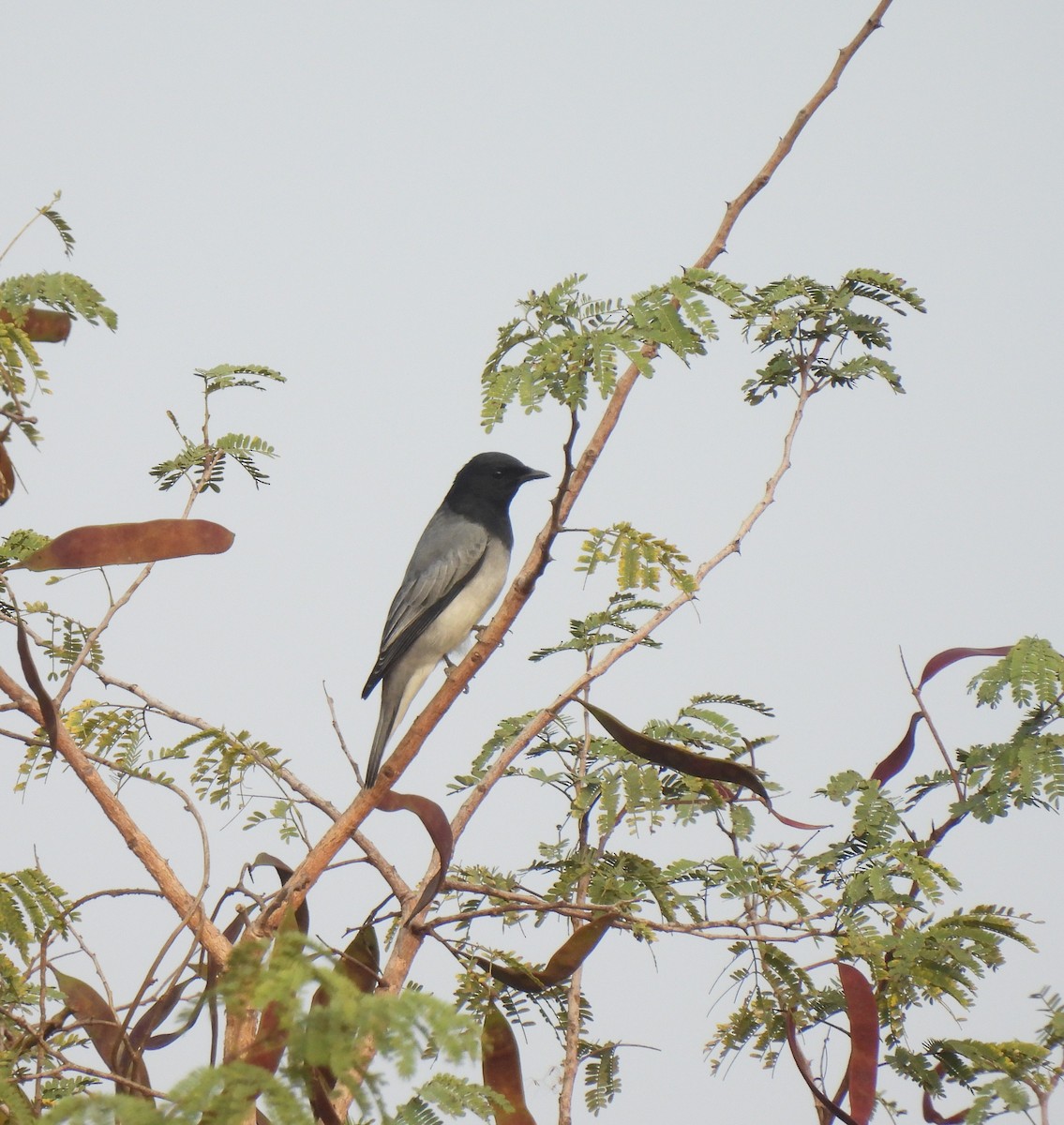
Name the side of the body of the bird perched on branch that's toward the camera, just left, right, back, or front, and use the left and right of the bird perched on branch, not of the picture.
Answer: right
